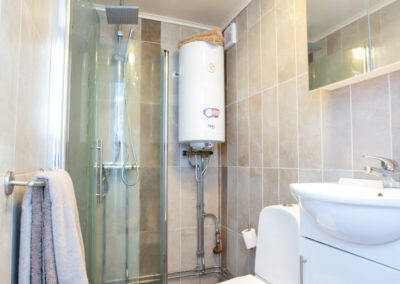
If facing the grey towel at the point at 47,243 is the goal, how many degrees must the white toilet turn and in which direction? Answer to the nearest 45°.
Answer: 0° — it already faces it

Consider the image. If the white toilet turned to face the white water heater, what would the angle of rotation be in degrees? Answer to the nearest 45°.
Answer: approximately 90° to its right

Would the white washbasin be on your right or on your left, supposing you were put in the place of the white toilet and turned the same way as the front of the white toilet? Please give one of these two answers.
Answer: on your left

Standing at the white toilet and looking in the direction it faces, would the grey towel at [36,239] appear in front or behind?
in front

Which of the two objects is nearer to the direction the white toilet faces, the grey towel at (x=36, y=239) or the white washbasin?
the grey towel

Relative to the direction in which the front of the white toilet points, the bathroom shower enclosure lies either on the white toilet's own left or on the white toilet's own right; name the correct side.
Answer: on the white toilet's own right

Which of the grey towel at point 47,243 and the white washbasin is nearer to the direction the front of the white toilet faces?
the grey towel
